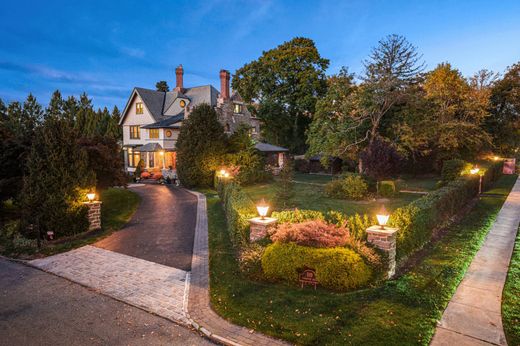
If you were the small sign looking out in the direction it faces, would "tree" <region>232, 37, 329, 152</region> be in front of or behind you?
behind

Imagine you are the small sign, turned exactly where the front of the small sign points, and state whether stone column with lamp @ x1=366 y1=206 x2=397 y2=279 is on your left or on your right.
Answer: on your left

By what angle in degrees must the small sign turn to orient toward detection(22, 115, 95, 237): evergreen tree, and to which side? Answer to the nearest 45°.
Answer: approximately 90° to its right

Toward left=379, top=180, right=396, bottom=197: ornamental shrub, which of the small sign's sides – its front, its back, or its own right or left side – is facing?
back

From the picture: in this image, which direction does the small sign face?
toward the camera

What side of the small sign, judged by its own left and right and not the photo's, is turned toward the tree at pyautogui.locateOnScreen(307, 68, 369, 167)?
back

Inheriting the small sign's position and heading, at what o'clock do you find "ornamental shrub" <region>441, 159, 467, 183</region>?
The ornamental shrub is roughly at 7 o'clock from the small sign.

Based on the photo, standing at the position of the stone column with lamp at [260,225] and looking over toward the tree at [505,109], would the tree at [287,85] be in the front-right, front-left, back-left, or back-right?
front-left

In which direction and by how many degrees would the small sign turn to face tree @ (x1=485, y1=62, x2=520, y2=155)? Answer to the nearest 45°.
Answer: approximately 135° to its left

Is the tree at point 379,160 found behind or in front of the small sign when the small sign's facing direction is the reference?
behind

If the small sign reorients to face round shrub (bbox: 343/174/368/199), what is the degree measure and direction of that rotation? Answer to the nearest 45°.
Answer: approximately 180°
